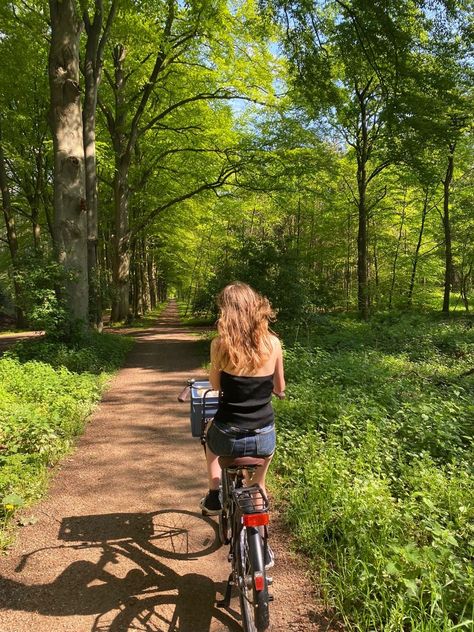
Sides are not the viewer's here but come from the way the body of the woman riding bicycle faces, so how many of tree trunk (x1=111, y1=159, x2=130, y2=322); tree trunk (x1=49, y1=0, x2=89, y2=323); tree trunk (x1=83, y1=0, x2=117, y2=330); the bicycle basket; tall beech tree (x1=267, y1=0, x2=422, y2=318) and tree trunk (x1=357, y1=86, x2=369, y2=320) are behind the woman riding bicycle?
0

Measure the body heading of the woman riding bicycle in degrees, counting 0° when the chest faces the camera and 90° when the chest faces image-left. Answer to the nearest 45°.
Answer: approximately 180°

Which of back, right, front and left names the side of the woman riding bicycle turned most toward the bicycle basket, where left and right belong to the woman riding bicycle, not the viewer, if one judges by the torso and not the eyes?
front

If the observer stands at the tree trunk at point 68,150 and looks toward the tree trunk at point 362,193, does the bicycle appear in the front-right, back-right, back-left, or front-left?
back-right

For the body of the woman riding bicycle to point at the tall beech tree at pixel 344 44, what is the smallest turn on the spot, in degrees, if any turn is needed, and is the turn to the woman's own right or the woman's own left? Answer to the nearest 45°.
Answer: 0° — they already face it

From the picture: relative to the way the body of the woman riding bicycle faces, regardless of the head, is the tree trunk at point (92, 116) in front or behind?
in front

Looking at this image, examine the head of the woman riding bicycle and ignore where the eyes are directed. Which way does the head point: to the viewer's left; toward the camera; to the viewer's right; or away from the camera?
away from the camera

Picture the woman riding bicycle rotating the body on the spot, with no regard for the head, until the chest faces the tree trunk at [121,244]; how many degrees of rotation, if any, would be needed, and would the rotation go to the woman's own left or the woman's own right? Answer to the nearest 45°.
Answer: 0° — they already face it

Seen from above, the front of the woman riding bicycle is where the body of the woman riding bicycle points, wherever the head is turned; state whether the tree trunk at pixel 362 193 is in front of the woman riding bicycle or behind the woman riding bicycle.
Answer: in front
